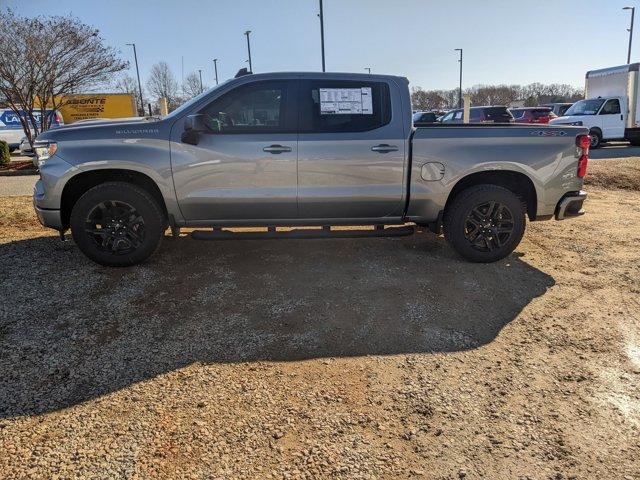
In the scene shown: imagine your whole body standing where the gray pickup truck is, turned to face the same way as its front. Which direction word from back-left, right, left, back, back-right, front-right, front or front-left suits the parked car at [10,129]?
front-right

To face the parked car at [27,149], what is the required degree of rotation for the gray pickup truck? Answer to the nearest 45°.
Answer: approximately 45° to its right

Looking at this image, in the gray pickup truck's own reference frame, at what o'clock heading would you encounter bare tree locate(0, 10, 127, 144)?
The bare tree is roughly at 2 o'clock from the gray pickup truck.

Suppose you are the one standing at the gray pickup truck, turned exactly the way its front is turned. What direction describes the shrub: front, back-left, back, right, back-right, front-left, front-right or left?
front-right

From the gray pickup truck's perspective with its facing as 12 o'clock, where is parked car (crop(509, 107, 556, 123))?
The parked car is roughly at 4 o'clock from the gray pickup truck.

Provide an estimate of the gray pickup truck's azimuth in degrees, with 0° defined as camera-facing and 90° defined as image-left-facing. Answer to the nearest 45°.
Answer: approximately 90°

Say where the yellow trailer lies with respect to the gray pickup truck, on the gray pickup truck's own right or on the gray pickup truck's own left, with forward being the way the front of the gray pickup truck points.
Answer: on the gray pickup truck's own right
